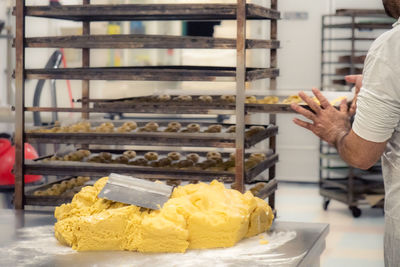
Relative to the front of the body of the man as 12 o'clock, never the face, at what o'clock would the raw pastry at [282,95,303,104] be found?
The raw pastry is roughly at 1 o'clock from the man.

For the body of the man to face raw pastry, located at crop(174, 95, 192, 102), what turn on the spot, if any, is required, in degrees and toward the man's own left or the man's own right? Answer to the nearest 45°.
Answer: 0° — they already face it

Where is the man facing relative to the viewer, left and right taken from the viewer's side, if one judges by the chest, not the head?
facing away from the viewer and to the left of the viewer

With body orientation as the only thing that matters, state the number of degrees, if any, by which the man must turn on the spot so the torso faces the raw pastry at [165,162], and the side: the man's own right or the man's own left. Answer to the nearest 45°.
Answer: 0° — they already face it

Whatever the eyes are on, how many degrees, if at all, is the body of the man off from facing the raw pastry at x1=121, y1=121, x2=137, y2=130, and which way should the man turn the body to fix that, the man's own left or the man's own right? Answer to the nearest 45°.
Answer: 0° — they already face it

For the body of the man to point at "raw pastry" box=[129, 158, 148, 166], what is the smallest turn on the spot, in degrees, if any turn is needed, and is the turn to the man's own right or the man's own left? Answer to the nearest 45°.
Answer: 0° — they already face it
